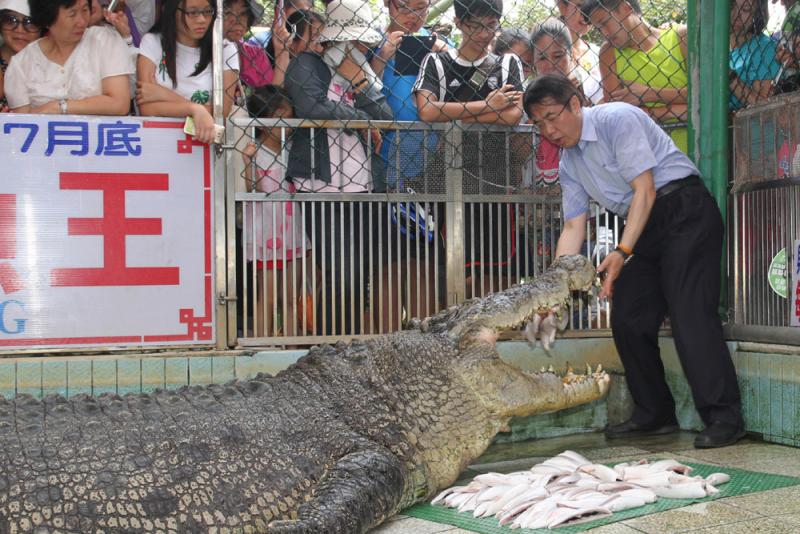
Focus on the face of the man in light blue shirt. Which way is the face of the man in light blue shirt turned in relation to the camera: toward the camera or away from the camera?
toward the camera

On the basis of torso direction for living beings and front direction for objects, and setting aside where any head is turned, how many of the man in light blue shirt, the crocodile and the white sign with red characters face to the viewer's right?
1

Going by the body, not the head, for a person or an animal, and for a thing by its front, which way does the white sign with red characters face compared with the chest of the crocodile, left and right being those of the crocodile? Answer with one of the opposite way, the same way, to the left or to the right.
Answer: to the right

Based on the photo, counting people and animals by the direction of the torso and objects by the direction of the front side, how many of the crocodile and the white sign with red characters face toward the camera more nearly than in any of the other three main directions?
1

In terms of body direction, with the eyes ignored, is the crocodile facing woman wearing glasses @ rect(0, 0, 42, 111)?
no

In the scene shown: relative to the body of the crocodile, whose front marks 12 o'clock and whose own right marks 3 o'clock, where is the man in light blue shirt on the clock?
The man in light blue shirt is roughly at 11 o'clock from the crocodile.

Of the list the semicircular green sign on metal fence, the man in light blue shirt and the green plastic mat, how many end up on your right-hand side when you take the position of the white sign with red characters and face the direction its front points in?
0

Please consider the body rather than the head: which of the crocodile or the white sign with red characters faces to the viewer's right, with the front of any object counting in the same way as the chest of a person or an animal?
the crocodile

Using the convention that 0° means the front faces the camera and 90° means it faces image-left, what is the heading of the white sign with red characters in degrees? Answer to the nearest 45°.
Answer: approximately 0°

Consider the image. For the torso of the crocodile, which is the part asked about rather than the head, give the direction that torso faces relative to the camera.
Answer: to the viewer's right

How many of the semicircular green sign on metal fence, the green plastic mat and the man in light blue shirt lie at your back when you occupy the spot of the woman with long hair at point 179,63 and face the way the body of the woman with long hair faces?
0

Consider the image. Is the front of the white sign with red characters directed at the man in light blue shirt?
no

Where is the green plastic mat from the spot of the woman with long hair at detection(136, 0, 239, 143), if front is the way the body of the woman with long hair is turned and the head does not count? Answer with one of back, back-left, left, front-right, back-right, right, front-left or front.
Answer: front

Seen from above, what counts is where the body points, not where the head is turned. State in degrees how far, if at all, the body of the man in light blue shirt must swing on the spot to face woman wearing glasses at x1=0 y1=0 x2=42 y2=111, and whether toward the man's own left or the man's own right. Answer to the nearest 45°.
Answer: approximately 45° to the man's own right

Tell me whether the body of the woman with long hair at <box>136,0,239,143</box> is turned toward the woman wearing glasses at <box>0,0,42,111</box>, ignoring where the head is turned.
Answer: no

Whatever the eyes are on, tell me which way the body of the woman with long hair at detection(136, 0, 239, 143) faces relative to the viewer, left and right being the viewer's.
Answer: facing the viewer and to the right of the viewer
